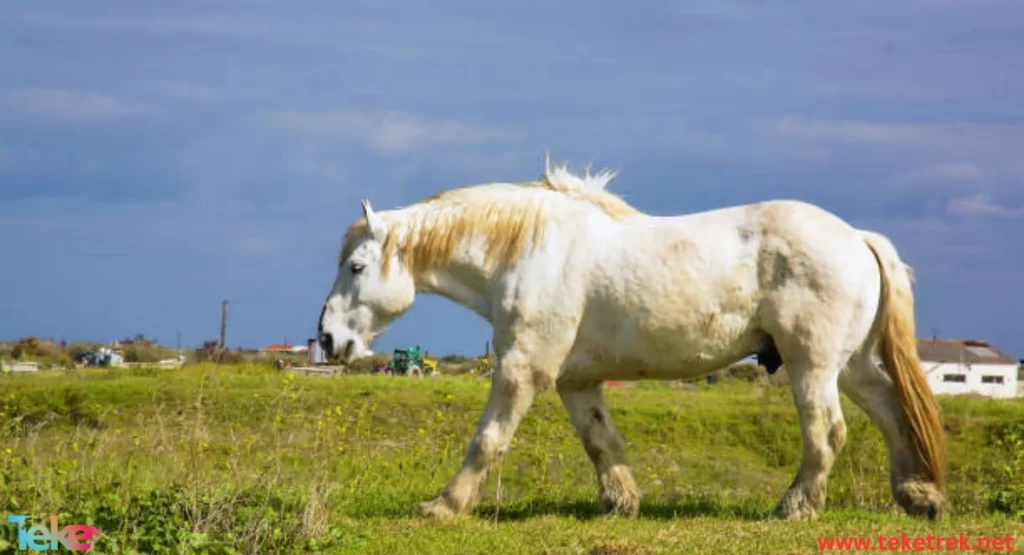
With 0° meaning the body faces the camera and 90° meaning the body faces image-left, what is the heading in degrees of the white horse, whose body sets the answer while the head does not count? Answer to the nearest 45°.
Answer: approximately 90°

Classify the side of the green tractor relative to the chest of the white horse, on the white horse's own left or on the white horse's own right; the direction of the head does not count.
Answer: on the white horse's own right

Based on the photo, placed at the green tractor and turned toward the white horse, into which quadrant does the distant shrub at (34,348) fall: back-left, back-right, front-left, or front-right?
back-right

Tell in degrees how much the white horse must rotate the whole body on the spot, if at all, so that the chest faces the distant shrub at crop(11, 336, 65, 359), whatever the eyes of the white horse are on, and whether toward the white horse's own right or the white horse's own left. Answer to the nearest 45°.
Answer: approximately 45° to the white horse's own right
